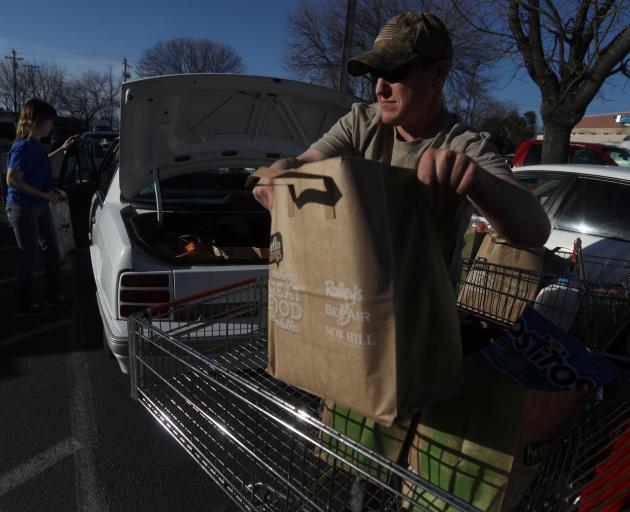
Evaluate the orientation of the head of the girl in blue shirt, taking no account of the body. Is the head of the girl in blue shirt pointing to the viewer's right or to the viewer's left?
to the viewer's right

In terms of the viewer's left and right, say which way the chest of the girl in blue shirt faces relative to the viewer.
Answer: facing to the right of the viewer

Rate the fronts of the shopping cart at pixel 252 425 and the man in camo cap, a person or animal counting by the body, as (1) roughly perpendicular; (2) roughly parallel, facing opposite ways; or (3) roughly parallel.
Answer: roughly perpendicular

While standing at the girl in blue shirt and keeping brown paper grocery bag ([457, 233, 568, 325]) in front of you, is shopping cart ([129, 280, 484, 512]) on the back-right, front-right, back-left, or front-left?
front-right

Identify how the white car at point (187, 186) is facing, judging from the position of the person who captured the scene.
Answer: facing away from the viewer

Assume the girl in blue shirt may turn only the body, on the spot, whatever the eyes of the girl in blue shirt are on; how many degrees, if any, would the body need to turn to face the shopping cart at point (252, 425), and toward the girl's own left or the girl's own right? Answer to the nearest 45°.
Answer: approximately 90° to the girl's own right

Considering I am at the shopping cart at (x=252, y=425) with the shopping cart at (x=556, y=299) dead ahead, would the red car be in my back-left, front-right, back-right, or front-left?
front-left

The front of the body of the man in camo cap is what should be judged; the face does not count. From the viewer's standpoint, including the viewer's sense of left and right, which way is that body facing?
facing the viewer and to the left of the viewer

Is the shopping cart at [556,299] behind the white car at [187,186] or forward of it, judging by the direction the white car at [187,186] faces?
behind

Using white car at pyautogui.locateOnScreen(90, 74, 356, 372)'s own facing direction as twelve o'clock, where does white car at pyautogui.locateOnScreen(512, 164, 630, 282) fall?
white car at pyautogui.locateOnScreen(512, 164, 630, 282) is roughly at 3 o'clock from white car at pyautogui.locateOnScreen(90, 74, 356, 372).
